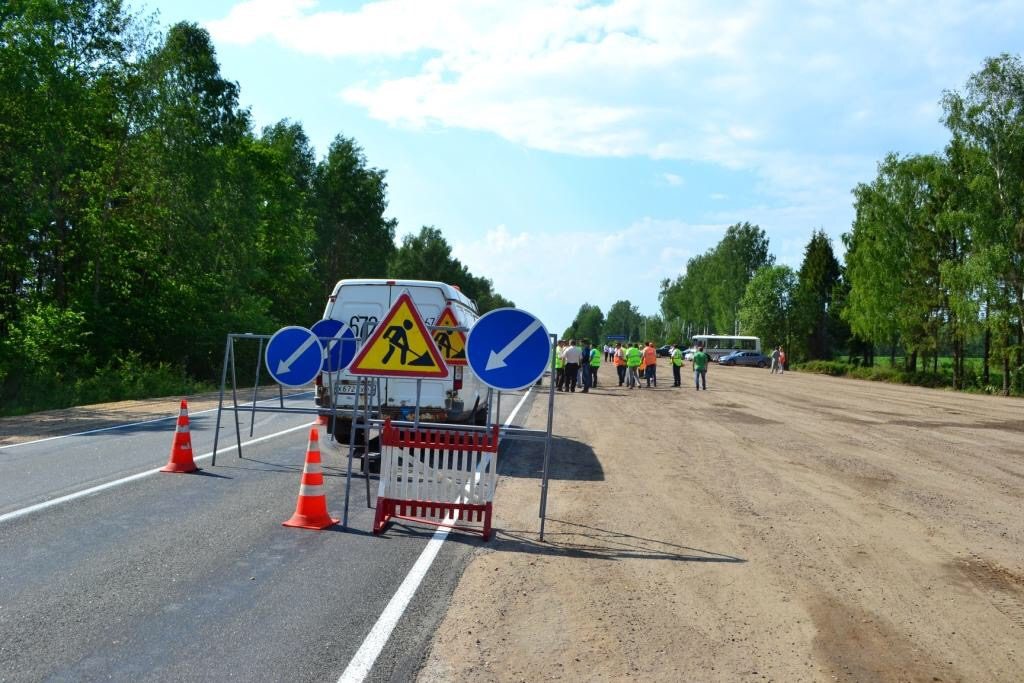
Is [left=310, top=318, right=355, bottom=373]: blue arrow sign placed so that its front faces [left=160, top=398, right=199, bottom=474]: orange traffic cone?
no

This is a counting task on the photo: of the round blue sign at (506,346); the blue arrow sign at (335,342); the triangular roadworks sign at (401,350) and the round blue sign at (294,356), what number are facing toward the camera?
4

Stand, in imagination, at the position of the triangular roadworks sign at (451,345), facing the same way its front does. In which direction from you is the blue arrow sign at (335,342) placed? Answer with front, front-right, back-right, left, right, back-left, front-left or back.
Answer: right

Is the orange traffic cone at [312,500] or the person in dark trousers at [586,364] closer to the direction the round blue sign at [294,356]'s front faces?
the orange traffic cone

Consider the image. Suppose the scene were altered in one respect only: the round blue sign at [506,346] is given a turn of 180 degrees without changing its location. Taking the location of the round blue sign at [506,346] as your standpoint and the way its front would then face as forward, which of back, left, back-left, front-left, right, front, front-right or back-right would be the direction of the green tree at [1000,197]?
front-right

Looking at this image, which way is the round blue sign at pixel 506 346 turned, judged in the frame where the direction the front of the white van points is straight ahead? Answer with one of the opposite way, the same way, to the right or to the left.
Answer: the opposite way

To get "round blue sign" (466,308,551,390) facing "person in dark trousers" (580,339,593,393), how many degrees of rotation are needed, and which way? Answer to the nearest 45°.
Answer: approximately 180°

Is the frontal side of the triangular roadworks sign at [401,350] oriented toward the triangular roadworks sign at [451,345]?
no

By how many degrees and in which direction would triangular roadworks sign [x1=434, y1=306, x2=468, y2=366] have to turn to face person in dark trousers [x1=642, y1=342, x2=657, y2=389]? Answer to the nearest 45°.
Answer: approximately 180°

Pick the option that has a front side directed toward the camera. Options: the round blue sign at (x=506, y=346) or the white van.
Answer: the round blue sign

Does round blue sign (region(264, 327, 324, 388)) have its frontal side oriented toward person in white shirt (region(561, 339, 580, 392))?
no

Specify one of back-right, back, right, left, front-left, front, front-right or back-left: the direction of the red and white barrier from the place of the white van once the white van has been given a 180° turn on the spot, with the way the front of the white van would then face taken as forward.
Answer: front

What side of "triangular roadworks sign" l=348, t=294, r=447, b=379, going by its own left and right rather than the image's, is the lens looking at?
front

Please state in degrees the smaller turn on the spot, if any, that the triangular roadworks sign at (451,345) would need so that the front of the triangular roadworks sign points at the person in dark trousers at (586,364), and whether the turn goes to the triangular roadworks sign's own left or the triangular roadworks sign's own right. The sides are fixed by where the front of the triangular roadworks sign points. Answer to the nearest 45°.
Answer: approximately 180°

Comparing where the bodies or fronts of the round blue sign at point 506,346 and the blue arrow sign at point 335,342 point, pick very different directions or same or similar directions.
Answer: same or similar directions

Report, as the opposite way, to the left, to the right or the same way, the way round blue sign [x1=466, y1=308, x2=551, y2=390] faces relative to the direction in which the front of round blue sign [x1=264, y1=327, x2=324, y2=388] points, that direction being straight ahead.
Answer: the same way

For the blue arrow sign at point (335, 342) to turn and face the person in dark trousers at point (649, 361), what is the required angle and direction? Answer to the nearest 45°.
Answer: approximately 135° to its left
